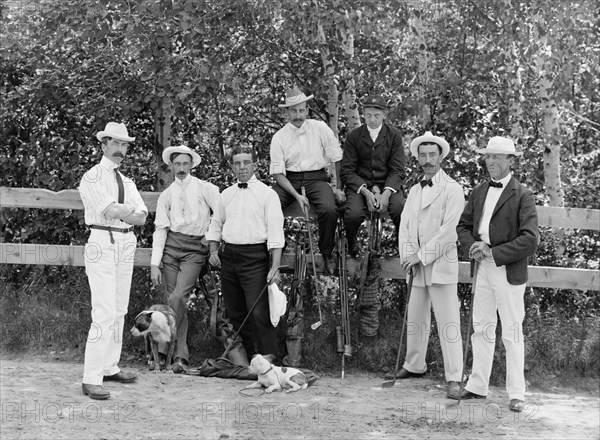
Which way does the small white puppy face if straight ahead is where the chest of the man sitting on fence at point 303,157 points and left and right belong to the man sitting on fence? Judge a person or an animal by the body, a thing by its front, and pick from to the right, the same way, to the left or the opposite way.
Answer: to the right

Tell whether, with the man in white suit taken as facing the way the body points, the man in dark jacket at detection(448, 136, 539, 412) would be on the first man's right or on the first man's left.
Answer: on the first man's left

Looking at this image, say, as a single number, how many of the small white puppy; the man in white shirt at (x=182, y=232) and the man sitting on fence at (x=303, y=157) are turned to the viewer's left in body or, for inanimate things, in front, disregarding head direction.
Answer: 1

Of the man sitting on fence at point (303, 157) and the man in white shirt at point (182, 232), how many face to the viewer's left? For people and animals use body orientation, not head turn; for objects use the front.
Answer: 0

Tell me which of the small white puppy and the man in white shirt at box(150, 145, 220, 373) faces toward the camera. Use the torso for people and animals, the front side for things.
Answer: the man in white shirt

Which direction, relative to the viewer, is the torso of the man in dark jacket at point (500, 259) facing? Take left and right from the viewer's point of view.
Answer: facing the viewer and to the left of the viewer

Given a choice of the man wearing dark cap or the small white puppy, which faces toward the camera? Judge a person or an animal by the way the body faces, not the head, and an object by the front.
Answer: the man wearing dark cap

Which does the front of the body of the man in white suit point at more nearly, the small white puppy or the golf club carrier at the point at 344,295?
the small white puppy

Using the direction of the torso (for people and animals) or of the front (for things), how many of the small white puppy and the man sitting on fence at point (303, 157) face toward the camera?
1

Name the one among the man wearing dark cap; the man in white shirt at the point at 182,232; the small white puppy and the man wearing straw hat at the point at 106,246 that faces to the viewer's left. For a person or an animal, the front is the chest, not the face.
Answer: the small white puppy

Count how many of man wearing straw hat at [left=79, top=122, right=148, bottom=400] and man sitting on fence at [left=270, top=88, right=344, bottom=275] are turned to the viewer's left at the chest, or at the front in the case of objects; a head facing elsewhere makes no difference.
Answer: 0

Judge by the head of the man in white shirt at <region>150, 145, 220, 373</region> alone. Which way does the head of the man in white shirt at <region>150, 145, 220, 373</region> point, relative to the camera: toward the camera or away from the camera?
toward the camera

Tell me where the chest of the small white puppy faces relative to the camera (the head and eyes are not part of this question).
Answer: to the viewer's left

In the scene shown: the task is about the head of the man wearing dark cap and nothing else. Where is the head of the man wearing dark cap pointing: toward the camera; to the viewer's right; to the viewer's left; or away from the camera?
toward the camera

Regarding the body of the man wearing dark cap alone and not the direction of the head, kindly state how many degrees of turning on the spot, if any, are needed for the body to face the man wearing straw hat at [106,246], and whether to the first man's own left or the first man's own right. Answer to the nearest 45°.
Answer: approximately 45° to the first man's own right

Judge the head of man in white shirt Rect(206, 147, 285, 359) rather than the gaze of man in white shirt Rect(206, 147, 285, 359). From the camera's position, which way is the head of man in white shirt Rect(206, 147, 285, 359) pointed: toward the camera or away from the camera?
toward the camera

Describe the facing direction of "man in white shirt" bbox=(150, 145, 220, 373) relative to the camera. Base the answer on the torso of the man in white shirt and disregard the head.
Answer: toward the camera

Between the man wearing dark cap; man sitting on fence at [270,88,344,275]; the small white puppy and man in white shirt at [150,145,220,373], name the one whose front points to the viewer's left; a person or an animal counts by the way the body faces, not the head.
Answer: the small white puppy

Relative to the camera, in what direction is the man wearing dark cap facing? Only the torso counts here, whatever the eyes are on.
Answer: toward the camera

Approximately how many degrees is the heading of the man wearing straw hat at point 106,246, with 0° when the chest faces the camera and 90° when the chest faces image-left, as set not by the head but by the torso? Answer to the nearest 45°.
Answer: approximately 315°

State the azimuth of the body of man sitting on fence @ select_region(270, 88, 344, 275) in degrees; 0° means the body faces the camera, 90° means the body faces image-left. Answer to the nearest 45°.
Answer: approximately 0°
